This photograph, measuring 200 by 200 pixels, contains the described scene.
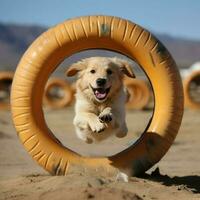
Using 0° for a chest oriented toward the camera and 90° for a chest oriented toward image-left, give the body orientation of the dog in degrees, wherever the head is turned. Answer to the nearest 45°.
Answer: approximately 0°

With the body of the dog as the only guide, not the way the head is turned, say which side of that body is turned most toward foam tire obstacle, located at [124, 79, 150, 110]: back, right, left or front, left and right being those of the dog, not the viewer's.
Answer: back
